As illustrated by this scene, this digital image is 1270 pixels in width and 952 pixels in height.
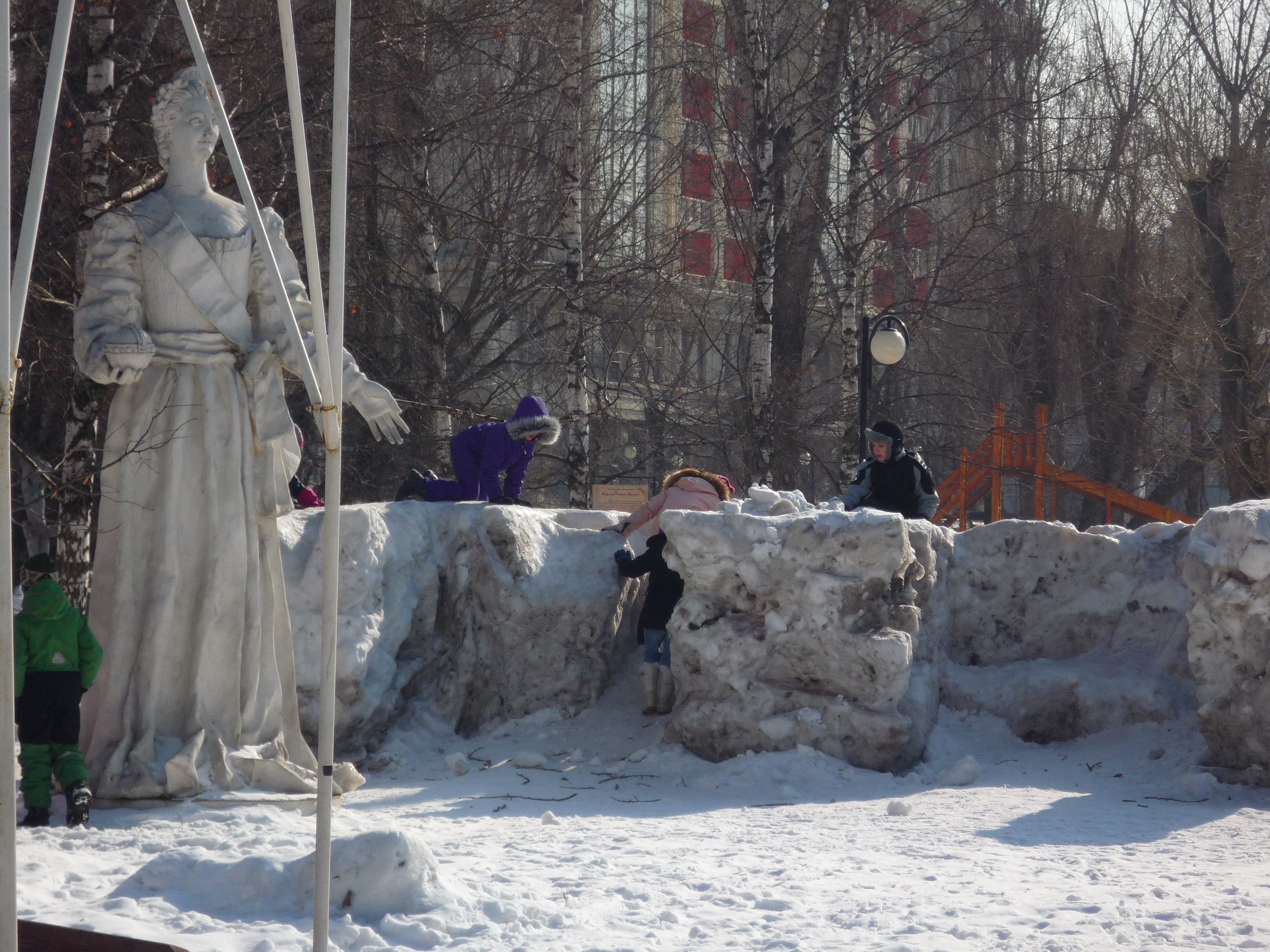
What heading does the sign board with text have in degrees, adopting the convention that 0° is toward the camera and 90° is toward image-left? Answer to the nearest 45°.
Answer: approximately 0°

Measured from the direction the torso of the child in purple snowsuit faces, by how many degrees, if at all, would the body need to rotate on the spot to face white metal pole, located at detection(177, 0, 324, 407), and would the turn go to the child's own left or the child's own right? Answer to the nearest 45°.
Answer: approximately 90° to the child's own right

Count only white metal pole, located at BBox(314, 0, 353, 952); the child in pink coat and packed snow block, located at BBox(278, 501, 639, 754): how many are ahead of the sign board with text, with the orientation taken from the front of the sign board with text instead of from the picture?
3

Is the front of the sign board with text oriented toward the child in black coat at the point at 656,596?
yes

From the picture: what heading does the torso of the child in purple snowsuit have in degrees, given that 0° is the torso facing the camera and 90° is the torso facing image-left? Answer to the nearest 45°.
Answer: approximately 270°

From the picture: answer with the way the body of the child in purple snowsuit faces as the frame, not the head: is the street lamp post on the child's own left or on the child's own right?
on the child's own left

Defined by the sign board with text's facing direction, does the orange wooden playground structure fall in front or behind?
behind

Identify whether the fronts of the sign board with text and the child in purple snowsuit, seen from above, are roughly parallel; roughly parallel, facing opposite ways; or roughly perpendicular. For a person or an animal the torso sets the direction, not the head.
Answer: roughly perpendicular

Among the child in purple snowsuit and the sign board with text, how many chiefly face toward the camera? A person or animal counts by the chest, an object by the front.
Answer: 1

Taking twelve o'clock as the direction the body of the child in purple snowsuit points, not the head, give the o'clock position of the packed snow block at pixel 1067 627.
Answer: The packed snow block is roughly at 1 o'clock from the child in purple snowsuit.

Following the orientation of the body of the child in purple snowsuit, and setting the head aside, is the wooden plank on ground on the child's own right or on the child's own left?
on the child's own right

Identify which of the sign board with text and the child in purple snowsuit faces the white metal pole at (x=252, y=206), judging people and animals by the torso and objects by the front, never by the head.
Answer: the sign board with text
